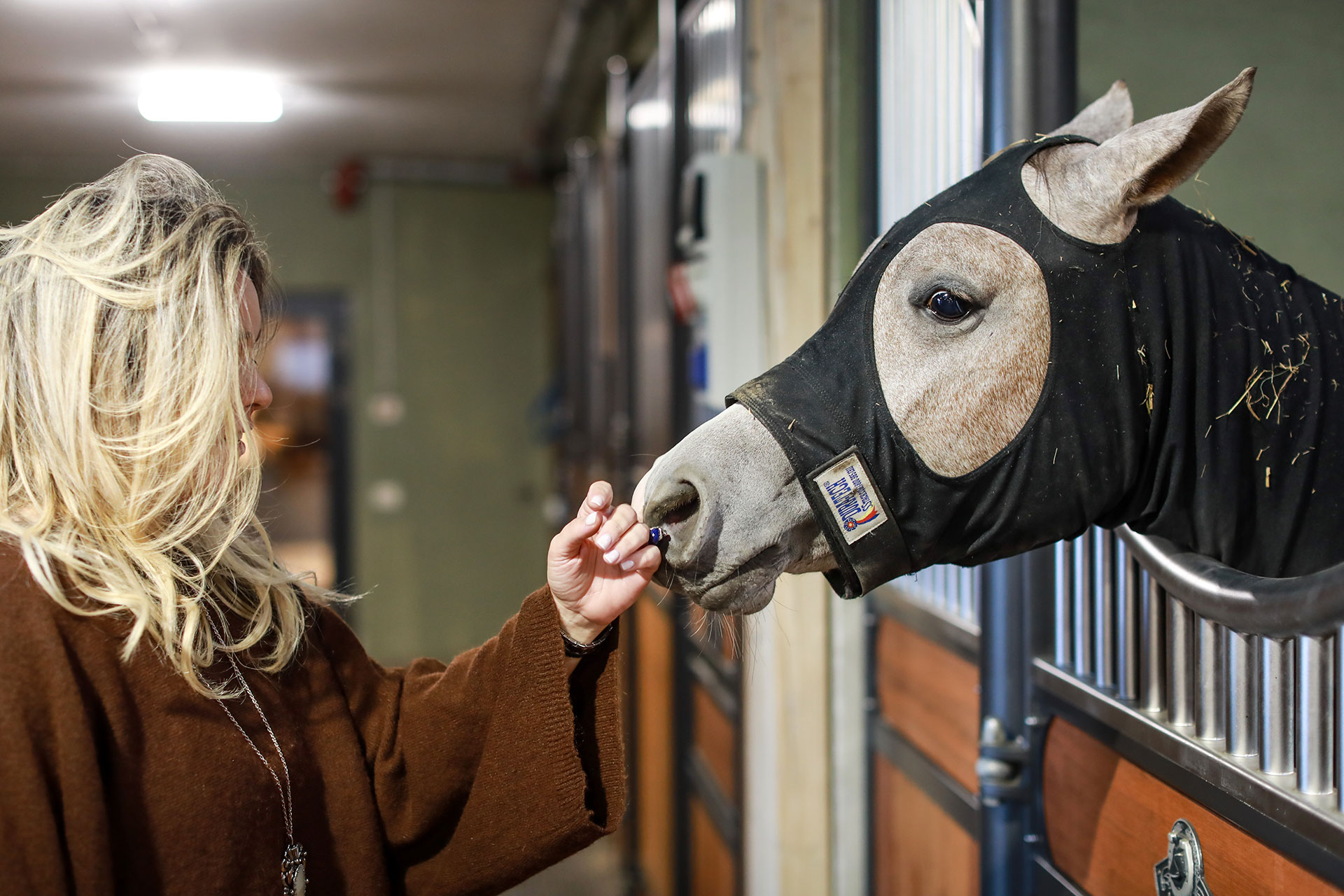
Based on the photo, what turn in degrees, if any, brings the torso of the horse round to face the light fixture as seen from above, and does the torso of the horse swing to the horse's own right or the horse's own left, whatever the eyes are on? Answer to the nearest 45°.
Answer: approximately 45° to the horse's own right

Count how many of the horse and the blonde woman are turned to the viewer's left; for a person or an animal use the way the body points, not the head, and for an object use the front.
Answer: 1

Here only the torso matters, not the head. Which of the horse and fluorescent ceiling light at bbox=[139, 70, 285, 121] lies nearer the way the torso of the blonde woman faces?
the horse

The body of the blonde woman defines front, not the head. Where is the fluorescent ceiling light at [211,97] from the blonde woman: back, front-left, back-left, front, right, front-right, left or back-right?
back-left

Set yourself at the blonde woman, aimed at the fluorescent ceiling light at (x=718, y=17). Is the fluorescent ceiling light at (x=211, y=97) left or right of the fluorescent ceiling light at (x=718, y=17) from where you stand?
left

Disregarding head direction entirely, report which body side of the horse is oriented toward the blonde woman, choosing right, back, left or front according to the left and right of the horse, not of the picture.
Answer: front

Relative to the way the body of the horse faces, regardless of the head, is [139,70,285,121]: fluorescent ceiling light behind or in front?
in front

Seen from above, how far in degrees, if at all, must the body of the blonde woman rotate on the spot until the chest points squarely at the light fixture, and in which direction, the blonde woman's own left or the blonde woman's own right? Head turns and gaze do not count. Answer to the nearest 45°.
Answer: approximately 90° to the blonde woman's own left

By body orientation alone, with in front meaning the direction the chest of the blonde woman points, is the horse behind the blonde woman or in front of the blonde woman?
in front

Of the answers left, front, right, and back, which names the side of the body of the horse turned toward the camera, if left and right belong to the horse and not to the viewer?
left

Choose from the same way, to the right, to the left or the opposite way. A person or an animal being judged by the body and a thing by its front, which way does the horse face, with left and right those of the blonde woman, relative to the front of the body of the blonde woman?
the opposite way

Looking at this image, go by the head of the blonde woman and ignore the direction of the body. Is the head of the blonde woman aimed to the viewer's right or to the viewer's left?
to the viewer's right

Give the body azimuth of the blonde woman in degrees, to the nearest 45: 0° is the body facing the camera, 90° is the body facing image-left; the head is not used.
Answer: approximately 315°
